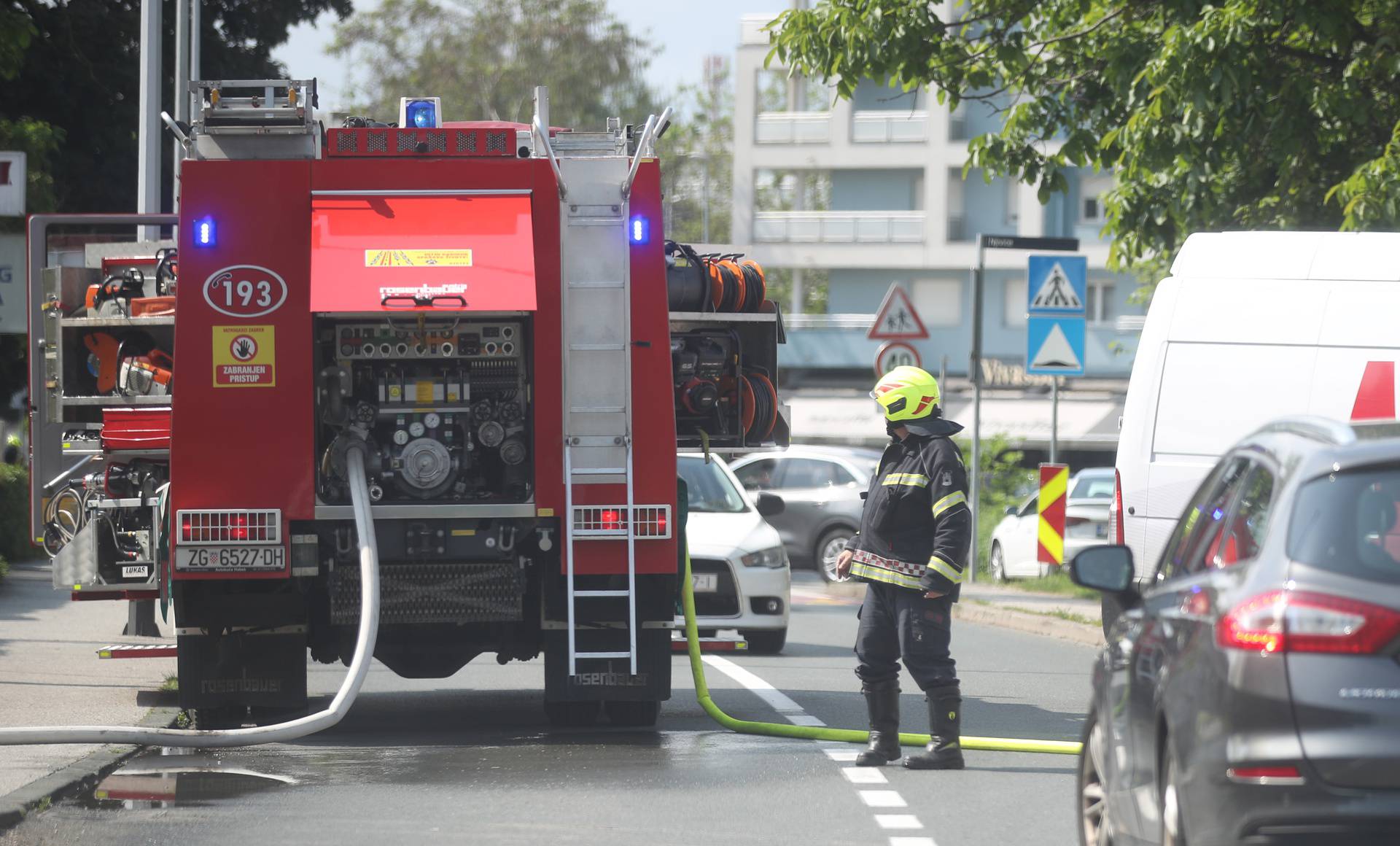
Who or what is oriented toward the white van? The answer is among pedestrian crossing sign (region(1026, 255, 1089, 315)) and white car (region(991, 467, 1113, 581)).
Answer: the pedestrian crossing sign

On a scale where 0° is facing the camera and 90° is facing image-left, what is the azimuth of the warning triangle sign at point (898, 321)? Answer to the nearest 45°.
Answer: approximately 0°

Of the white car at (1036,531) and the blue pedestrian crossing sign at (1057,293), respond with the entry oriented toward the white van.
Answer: the blue pedestrian crossing sign

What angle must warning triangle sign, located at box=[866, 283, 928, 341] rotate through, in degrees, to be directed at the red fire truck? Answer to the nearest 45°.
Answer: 0° — it already faces it

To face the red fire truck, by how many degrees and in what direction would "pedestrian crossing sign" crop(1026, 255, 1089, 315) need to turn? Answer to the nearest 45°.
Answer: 0° — it already faces it

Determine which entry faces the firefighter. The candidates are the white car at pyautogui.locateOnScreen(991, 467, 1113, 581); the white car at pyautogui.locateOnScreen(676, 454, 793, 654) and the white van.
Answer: the white car at pyautogui.locateOnScreen(676, 454, 793, 654)

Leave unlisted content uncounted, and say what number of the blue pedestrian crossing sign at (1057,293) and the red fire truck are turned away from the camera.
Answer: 1

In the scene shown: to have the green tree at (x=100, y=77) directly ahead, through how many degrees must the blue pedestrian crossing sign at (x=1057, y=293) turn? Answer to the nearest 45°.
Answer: approximately 135° to its right

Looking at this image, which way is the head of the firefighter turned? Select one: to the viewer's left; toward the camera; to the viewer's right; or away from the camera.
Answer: to the viewer's left

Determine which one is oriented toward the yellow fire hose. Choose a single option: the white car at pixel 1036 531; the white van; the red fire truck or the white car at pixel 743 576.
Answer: the white car at pixel 743 576

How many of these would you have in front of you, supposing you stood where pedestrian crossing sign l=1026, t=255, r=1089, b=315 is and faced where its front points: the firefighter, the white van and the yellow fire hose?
3

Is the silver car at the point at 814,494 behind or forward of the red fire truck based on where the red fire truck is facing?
forward
